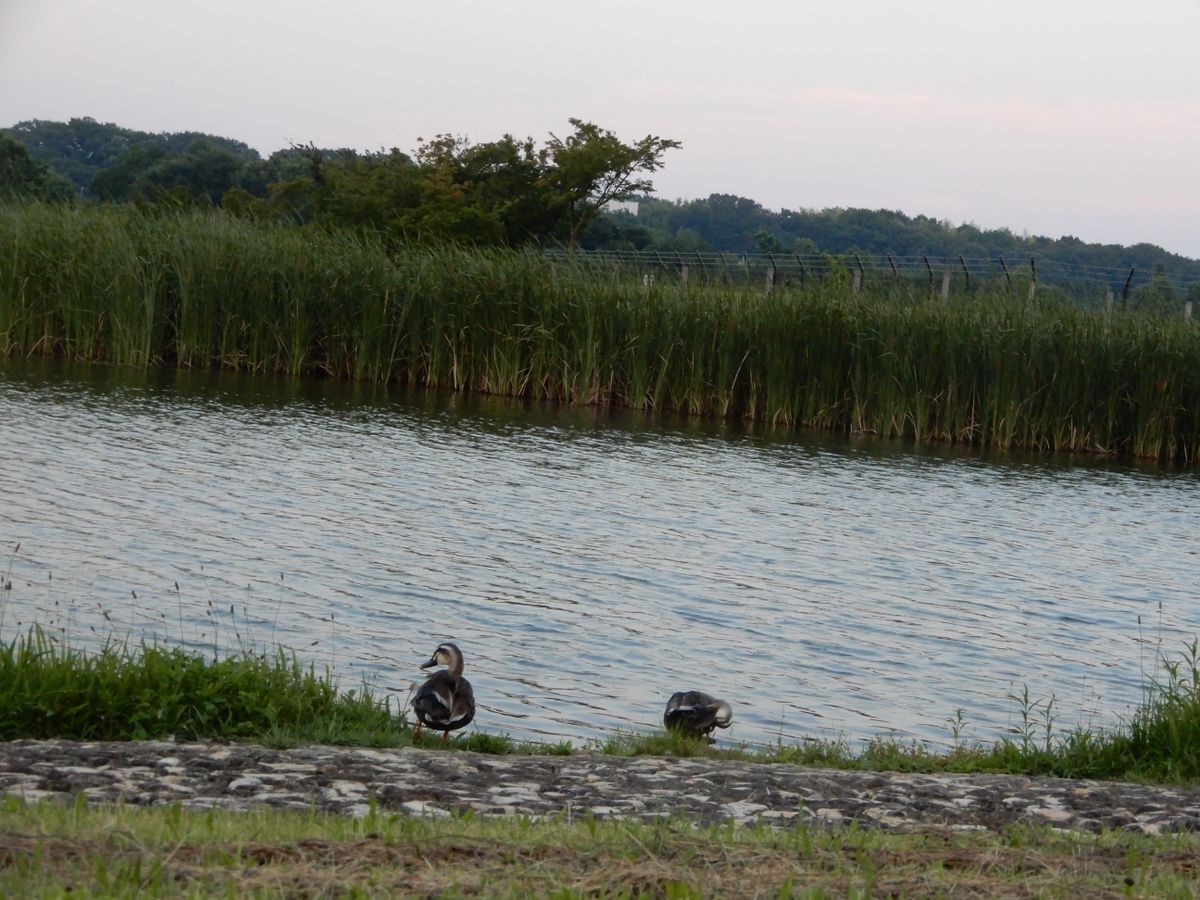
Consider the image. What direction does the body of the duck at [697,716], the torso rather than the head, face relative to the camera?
to the viewer's right
